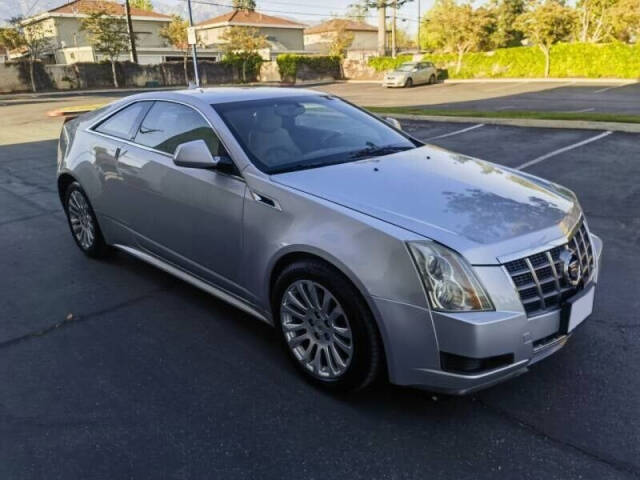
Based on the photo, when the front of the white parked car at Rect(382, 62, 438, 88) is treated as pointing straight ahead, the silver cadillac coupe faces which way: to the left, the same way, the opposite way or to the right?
to the left

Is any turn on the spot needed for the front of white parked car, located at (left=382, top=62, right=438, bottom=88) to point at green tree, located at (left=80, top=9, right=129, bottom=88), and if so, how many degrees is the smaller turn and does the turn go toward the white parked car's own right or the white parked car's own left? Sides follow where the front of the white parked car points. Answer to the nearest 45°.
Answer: approximately 45° to the white parked car's own right

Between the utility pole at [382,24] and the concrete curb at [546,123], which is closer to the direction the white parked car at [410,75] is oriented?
the concrete curb

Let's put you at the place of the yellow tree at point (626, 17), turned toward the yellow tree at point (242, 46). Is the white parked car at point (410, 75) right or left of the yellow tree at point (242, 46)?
left

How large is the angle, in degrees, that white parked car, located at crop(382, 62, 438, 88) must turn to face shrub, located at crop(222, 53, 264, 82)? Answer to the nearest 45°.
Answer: approximately 90° to its right

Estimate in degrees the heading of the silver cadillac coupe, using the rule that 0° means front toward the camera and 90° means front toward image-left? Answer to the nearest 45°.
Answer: approximately 315°

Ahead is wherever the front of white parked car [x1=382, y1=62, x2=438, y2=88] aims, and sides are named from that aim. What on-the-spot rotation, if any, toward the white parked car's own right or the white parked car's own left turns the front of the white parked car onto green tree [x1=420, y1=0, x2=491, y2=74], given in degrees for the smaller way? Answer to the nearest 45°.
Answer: approximately 180°

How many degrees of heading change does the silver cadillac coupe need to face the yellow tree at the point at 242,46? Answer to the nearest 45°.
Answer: approximately 135° to its left

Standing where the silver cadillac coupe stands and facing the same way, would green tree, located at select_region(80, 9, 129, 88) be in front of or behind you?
behind

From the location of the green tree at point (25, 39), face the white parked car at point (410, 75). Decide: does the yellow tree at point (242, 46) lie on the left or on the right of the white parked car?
left

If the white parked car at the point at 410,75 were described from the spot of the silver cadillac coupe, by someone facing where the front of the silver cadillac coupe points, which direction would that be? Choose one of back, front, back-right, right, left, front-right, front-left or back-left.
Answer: back-left

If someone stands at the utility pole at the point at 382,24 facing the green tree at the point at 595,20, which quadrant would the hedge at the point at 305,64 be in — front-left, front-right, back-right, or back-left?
back-right
